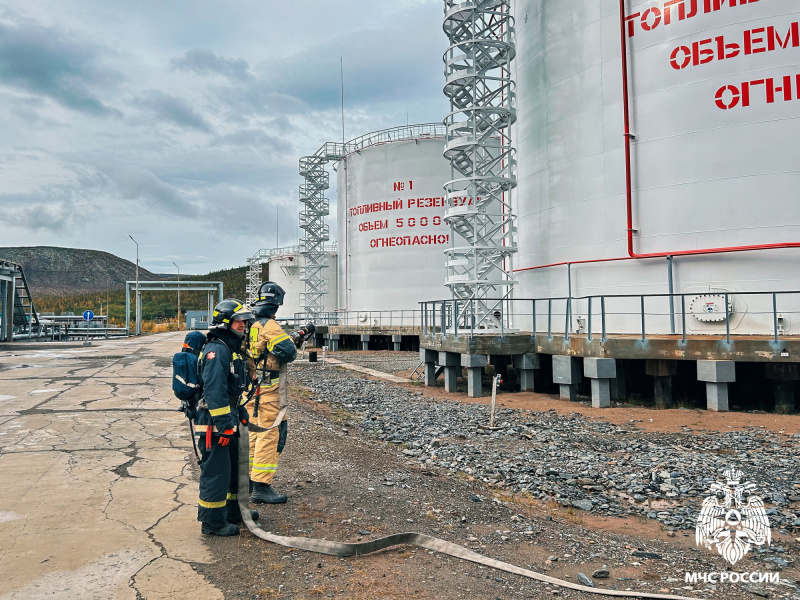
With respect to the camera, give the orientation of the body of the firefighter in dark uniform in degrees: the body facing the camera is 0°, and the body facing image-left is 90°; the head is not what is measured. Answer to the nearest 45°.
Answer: approximately 270°

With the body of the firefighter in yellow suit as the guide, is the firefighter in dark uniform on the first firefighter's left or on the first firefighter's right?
on the first firefighter's right

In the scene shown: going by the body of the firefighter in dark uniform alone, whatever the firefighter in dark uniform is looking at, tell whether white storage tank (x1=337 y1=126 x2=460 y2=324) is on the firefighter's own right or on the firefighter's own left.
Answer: on the firefighter's own left

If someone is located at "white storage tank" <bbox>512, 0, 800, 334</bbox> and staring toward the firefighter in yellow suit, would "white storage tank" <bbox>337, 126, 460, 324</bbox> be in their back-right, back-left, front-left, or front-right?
back-right

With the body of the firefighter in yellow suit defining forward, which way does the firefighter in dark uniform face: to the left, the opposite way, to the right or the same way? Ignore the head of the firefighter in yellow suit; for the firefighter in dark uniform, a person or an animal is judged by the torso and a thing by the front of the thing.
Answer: the same way

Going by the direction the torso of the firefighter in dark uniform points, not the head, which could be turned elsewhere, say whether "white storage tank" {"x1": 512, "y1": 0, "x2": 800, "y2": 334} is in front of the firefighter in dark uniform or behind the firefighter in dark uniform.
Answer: in front

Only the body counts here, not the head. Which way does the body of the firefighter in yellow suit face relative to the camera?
to the viewer's right

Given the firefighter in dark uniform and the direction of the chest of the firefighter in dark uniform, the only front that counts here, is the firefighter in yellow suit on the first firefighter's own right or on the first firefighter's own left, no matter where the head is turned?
on the first firefighter's own left

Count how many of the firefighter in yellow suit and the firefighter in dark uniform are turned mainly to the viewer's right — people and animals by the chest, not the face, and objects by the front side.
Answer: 2

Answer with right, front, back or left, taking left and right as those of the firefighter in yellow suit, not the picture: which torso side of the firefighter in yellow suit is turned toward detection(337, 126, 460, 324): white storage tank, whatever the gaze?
left

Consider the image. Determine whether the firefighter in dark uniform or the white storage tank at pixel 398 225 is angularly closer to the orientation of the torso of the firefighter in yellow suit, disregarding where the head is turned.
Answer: the white storage tank

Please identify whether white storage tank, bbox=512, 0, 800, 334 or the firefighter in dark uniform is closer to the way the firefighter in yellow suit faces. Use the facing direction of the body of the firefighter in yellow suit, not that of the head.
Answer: the white storage tank

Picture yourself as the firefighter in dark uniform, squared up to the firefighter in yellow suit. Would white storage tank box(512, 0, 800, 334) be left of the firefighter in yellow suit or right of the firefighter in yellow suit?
right
